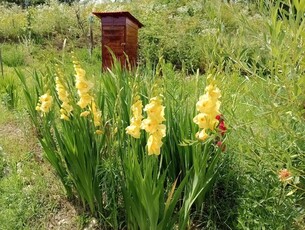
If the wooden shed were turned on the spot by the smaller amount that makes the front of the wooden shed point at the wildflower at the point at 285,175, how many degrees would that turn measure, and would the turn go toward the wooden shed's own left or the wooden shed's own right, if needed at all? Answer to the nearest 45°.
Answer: approximately 45° to the wooden shed's own left

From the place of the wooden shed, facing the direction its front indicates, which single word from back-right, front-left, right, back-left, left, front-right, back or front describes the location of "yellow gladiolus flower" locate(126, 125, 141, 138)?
front-left

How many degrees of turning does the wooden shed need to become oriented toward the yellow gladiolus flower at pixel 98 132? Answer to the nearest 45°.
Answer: approximately 45° to its left

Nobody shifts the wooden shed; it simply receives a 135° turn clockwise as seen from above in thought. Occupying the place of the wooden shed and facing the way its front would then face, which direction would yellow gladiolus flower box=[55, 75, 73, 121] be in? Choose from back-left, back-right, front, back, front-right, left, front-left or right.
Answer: back

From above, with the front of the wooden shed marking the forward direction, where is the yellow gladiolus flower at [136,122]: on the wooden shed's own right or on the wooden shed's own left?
on the wooden shed's own left

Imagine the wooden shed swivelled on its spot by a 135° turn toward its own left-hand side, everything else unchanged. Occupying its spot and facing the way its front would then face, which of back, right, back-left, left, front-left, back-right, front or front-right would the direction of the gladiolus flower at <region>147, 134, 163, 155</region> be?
right

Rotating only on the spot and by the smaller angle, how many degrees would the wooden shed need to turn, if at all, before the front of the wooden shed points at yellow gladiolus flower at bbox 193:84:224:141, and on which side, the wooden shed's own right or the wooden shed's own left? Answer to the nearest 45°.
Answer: approximately 45° to the wooden shed's own left

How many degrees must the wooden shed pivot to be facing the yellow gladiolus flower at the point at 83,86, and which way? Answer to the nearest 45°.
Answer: approximately 45° to its left

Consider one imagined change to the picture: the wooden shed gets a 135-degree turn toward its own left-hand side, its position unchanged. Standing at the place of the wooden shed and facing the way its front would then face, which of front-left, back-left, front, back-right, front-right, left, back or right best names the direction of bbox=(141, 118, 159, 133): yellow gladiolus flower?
right

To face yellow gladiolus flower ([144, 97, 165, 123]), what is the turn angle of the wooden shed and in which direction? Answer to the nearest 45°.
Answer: approximately 45° to its left

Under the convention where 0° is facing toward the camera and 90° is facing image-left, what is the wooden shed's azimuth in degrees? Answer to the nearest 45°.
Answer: approximately 45°

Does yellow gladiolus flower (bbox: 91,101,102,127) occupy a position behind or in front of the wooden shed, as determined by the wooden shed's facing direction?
in front
